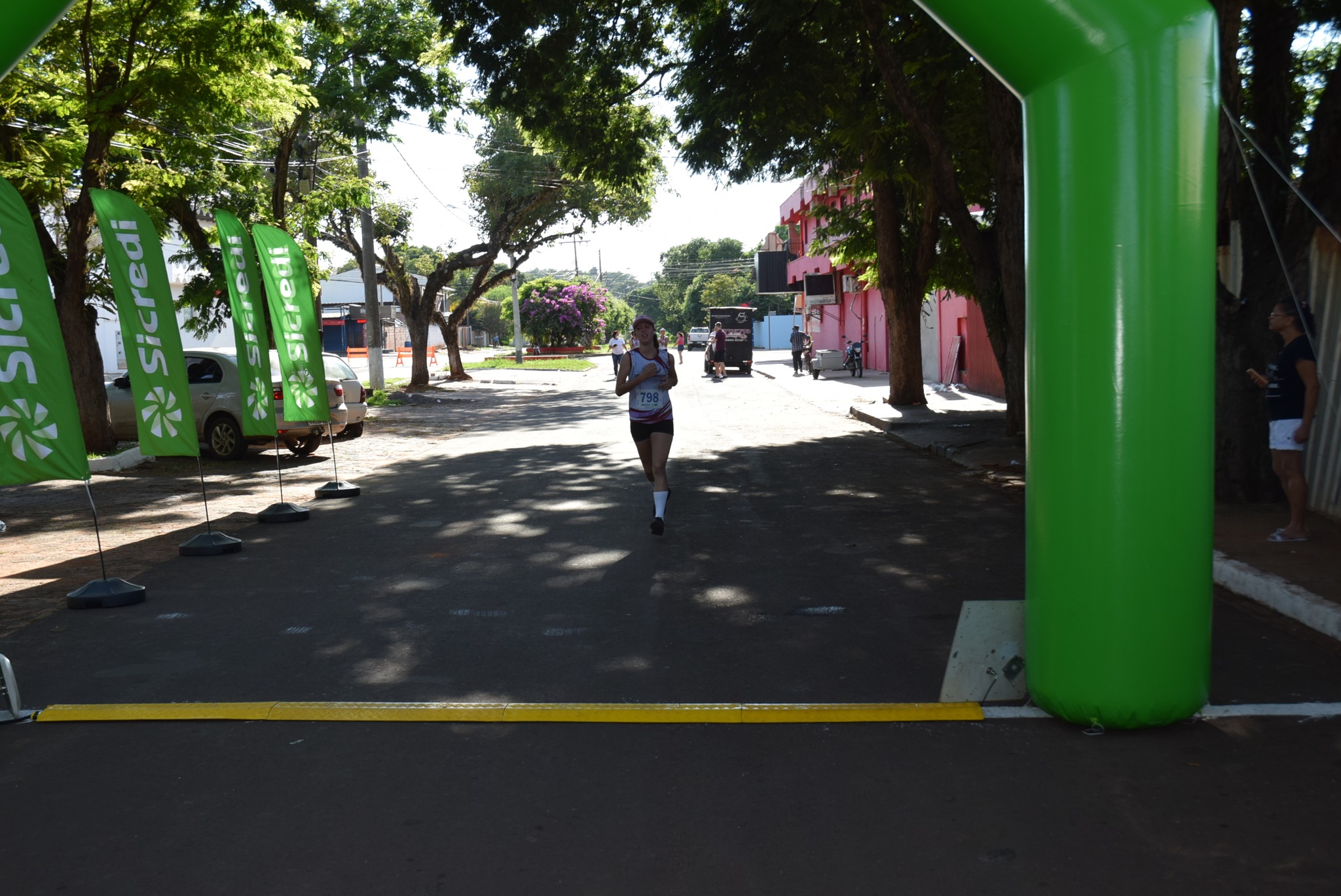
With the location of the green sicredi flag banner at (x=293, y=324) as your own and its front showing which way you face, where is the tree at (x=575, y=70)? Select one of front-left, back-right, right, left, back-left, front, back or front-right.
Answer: back-left

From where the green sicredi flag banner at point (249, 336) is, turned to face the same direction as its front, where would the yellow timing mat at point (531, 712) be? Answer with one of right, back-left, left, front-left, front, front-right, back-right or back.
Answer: front

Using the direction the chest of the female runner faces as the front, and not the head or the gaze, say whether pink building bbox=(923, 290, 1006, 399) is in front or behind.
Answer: behind

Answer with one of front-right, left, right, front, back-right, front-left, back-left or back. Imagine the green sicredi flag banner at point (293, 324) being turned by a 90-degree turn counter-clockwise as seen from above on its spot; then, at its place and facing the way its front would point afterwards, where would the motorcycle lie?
front-left

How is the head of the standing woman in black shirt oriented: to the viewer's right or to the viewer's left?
to the viewer's left

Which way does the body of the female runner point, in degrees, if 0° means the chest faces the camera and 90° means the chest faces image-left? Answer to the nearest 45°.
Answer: approximately 0°

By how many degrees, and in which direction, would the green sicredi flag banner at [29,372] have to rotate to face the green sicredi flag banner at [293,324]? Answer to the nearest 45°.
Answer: approximately 135° to its left

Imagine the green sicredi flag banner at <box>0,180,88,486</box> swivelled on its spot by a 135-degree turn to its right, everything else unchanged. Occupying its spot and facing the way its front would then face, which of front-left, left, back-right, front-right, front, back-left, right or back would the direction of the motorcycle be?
right

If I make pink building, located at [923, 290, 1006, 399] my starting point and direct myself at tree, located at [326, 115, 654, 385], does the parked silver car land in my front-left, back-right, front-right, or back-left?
front-left

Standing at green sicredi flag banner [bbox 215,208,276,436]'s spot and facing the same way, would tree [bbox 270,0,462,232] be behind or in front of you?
behind

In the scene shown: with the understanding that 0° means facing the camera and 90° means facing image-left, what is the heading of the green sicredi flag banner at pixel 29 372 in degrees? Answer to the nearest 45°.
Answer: approximately 0°

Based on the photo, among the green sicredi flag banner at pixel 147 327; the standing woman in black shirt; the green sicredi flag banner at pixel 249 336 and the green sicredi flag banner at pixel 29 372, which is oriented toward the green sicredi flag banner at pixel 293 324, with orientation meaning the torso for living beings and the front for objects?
the standing woman in black shirt

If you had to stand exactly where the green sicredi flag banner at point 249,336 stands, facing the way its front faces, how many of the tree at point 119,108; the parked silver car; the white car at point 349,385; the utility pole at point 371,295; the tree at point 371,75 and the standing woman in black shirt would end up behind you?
5

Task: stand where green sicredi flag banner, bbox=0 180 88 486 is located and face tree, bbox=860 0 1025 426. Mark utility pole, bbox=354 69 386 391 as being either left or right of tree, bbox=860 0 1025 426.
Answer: left

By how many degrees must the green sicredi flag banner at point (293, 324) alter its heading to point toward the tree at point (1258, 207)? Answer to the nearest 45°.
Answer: approximately 45° to its left

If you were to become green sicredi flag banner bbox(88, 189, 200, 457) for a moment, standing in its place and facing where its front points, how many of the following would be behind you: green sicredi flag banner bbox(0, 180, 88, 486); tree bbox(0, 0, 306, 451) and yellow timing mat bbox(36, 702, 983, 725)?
1

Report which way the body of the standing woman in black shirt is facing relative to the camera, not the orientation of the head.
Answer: to the viewer's left
